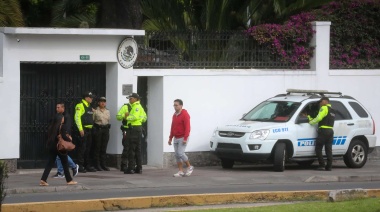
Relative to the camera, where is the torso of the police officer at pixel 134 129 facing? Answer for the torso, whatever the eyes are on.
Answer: to the viewer's left

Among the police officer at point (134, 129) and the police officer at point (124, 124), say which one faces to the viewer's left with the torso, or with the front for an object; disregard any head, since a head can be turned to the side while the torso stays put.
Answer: the police officer at point (134, 129)

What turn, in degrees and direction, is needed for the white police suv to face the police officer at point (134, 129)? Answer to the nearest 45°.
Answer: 0° — it already faces them

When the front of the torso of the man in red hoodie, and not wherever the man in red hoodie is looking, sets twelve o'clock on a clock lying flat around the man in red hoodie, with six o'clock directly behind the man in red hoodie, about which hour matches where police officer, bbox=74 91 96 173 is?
The police officer is roughly at 2 o'clock from the man in red hoodie.

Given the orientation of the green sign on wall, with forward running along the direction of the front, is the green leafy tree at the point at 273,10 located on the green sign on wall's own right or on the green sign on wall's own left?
on the green sign on wall's own left
